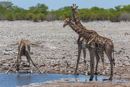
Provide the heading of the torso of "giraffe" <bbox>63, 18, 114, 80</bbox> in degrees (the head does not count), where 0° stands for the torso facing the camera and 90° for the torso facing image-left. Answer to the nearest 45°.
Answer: approximately 90°
